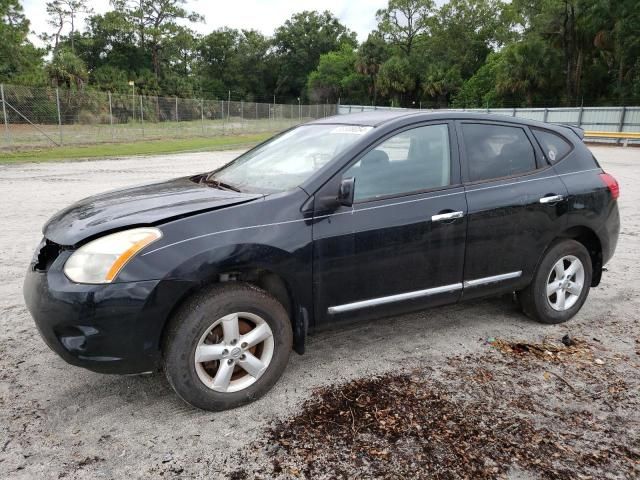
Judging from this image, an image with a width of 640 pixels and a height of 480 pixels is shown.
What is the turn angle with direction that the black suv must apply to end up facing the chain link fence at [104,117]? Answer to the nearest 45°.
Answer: approximately 90° to its right

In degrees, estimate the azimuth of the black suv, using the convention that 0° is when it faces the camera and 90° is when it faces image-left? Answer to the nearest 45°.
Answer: approximately 45°

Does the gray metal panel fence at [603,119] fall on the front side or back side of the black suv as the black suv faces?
on the back side

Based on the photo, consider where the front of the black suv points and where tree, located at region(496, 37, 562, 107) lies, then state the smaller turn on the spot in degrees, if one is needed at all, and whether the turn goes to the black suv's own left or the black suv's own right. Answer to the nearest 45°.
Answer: approximately 135° to the black suv's own right

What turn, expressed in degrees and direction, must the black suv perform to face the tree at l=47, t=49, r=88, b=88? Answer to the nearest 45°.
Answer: approximately 90° to its right

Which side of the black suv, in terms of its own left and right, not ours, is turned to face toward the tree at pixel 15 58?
right
